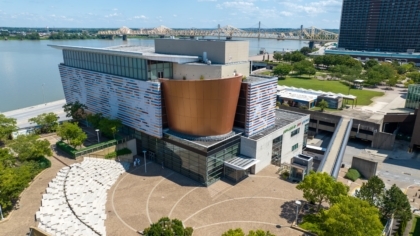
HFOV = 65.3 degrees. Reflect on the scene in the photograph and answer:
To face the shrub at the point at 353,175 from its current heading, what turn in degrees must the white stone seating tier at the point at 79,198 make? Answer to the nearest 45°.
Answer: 0° — it already faces it

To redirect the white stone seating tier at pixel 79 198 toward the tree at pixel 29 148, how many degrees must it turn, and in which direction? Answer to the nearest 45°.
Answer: approximately 135° to its left

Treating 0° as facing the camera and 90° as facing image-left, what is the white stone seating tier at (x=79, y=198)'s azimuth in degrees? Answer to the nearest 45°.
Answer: approximately 270°

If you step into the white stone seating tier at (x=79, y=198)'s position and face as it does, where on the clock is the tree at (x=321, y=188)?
The tree is roughly at 1 o'clock from the white stone seating tier.

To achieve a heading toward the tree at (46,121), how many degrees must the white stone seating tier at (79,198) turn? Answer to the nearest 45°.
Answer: approximately 90° to its left

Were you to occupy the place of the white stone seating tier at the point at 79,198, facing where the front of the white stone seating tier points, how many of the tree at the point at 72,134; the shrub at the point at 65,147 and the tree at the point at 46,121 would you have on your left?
3

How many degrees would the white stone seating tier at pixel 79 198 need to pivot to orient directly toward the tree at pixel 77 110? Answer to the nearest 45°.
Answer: approximately 90° to its left

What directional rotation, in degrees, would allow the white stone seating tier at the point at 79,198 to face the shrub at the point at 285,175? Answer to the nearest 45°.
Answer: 0° — it already faces it

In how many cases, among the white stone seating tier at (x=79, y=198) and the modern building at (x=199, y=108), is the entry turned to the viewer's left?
0

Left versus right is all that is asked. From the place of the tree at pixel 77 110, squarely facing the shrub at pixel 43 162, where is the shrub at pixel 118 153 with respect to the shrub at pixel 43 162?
left

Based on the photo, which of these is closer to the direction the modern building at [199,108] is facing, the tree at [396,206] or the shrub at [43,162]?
the tree
